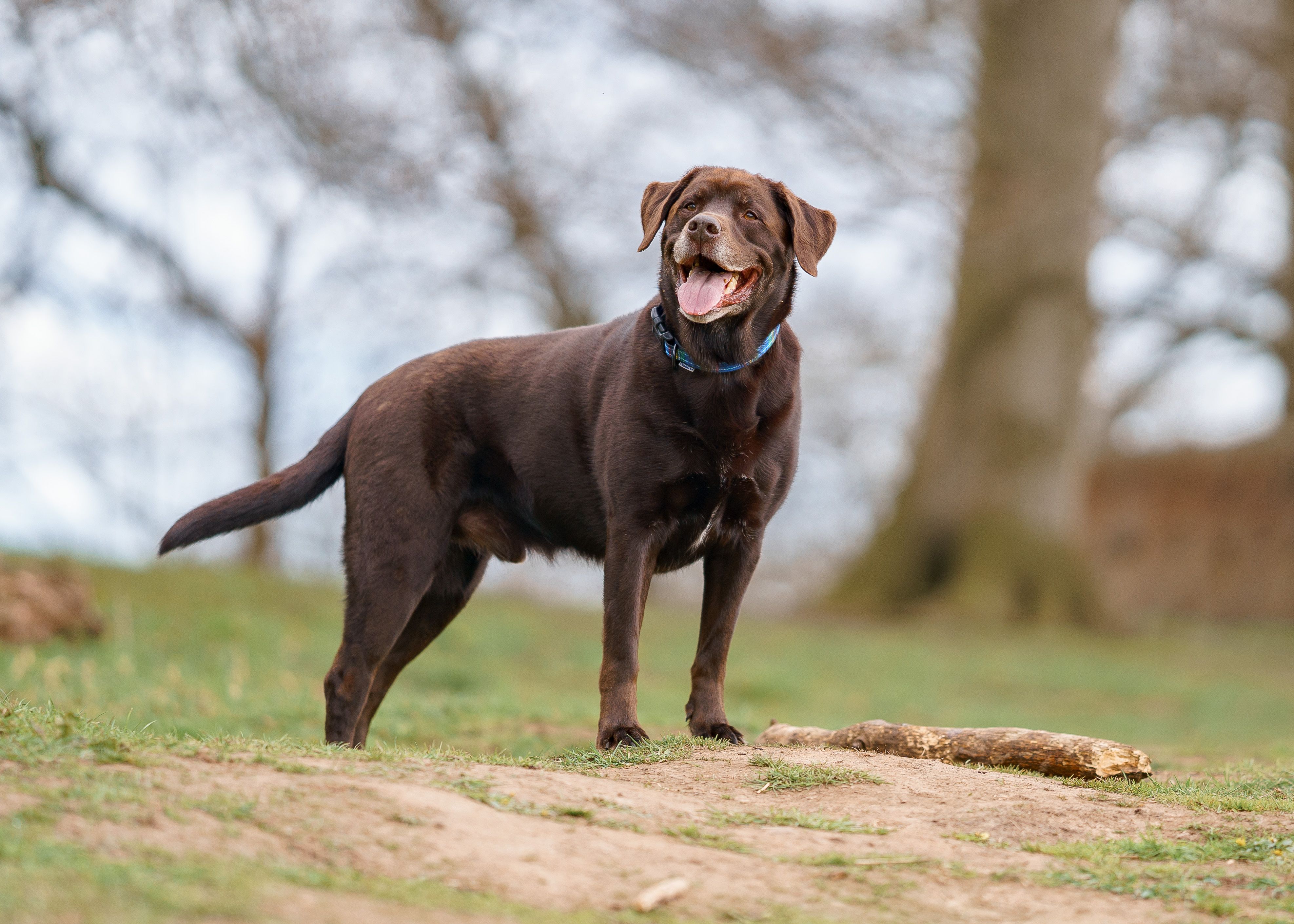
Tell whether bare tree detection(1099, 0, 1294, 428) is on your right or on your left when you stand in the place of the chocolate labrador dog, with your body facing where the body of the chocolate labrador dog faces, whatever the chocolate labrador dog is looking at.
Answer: on your left

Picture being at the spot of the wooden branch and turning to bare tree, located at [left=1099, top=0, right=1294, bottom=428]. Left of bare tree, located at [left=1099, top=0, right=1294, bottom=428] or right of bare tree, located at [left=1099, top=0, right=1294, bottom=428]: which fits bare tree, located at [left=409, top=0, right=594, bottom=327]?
left

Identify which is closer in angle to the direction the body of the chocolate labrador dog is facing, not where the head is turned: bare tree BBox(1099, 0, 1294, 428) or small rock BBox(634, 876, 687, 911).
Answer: the small rock

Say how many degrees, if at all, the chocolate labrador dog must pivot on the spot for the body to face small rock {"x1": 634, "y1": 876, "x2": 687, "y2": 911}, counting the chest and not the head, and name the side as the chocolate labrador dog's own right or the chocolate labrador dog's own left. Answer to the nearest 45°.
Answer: approximately 45° to the chocolate labrador dog's own right

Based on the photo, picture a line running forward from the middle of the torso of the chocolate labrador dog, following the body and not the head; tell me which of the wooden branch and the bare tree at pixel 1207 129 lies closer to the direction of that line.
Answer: the wooden branch

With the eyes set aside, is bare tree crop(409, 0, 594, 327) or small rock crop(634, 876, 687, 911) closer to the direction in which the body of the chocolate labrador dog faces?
the small rock

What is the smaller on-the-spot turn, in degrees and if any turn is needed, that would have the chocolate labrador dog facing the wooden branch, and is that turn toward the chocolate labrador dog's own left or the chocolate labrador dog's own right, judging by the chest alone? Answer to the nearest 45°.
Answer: approximately 45° to the chocolate labrador dog's own left

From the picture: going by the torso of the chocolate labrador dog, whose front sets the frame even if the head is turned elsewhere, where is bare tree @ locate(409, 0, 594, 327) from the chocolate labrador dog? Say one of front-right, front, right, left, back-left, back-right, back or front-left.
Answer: back-left

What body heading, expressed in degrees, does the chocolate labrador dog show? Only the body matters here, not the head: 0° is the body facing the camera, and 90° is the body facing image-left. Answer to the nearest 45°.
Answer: approximately 315°

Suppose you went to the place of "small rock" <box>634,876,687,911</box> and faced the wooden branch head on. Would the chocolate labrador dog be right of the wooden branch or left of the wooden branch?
left

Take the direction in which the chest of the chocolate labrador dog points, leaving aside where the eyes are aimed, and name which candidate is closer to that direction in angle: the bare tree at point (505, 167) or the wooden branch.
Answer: the wooden branch
